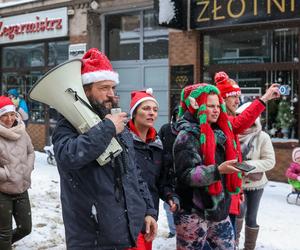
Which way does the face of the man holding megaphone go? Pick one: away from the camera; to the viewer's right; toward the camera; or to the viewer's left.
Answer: to the viewer's right

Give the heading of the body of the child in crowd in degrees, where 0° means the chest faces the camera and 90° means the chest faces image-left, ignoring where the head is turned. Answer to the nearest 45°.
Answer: approximately 315°

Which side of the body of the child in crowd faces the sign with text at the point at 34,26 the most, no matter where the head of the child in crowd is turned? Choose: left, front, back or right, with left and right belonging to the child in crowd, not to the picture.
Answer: back

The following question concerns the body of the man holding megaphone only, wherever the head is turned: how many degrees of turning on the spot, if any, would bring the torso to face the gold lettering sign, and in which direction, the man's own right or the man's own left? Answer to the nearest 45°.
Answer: approximately 135° to the man's own left

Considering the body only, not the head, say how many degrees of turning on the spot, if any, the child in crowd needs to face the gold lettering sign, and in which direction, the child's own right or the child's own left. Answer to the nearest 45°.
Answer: approximately 180°

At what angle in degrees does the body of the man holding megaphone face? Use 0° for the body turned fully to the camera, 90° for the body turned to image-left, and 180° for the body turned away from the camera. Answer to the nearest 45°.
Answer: approximately 315°
